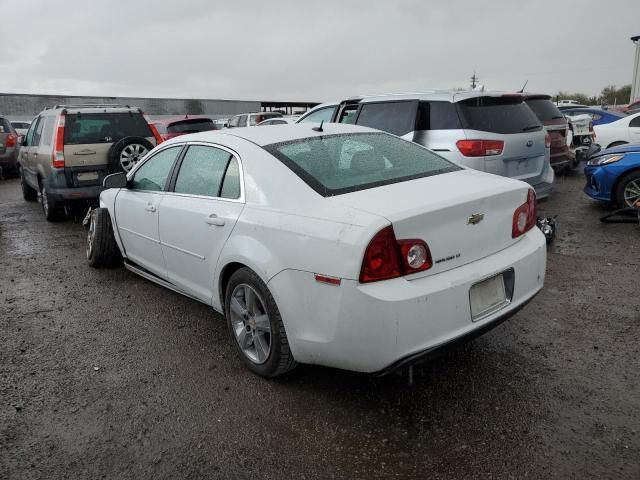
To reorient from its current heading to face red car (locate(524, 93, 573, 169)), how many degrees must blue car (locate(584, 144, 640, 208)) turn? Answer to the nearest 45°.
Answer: approximately 90° to its right

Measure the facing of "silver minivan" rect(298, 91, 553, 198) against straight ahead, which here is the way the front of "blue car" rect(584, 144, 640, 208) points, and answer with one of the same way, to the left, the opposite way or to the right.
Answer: to the right

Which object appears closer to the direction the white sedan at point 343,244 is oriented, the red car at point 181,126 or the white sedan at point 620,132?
the red car

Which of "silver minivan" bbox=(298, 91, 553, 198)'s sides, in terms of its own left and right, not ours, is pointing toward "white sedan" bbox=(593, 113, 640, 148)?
right

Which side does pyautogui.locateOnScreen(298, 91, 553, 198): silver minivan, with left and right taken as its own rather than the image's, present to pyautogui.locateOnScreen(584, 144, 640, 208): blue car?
right

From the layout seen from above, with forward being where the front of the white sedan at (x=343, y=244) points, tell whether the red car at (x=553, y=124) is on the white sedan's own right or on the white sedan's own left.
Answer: on the white sedan's own right

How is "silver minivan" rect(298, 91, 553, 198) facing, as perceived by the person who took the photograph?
facing away from the viewer and to the left of the viewer

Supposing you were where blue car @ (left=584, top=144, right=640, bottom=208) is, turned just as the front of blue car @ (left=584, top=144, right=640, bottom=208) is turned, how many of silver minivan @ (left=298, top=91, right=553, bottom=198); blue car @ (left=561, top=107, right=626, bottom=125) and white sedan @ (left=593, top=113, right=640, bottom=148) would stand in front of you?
1

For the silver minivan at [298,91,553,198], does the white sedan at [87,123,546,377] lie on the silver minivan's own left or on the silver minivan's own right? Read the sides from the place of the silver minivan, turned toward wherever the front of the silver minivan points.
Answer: on the silver minivan's own left

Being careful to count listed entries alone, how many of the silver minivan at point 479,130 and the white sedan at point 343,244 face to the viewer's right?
0

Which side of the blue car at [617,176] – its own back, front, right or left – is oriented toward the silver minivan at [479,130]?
front

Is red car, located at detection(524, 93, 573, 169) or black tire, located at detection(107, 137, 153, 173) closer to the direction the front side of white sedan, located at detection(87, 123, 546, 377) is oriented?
the black tire

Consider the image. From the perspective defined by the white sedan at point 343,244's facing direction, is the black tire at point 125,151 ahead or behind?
ahead

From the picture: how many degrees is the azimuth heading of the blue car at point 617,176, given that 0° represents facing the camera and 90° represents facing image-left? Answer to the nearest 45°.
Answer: approximately 45°

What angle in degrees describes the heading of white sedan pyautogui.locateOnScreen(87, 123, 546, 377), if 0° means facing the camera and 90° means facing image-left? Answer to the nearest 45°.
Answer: approximately 135°

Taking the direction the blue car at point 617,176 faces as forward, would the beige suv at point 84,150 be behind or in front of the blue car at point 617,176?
in front
